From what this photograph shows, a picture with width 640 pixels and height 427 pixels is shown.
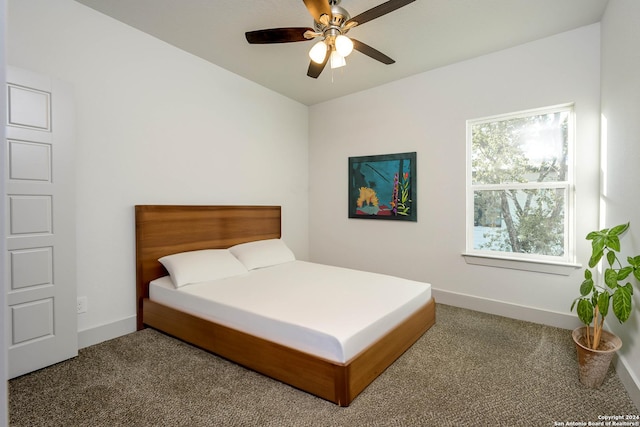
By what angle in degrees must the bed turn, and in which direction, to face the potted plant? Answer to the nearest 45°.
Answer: approximately 45° to its left

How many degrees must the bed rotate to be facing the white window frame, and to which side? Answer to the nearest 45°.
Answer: approximately 45° to its left

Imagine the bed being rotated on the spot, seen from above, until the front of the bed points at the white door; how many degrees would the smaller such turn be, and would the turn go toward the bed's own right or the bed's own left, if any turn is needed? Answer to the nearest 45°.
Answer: approximately 135° to the bed's own right

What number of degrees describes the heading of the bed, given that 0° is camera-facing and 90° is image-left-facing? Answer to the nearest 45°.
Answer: approximately 315°

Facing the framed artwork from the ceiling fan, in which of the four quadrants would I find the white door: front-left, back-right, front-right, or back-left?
back-left

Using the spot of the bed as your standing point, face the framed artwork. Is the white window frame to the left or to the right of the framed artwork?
right

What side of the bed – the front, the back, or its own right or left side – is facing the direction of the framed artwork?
left

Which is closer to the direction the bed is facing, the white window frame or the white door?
the white window frame

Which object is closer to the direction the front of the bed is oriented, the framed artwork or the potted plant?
the potted plant
